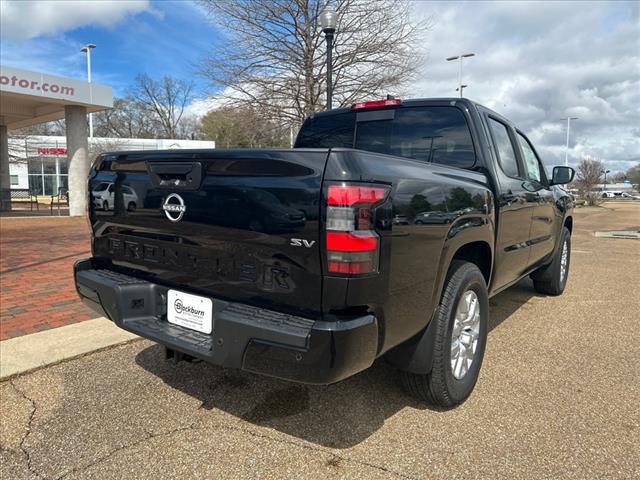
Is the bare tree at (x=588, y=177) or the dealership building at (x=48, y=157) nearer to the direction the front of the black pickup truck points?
the bare tree

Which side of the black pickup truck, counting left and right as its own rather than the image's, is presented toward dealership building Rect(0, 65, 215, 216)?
left

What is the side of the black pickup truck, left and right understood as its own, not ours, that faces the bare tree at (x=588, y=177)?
front

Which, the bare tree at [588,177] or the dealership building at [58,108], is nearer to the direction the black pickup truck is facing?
the bare tree

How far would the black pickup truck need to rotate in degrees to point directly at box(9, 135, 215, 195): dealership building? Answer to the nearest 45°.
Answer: approximately 90° to its left

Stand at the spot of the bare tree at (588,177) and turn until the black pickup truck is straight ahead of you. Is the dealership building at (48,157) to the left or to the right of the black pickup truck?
right

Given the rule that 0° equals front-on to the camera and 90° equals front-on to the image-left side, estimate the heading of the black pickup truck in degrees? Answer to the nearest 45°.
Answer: approximately 225°
